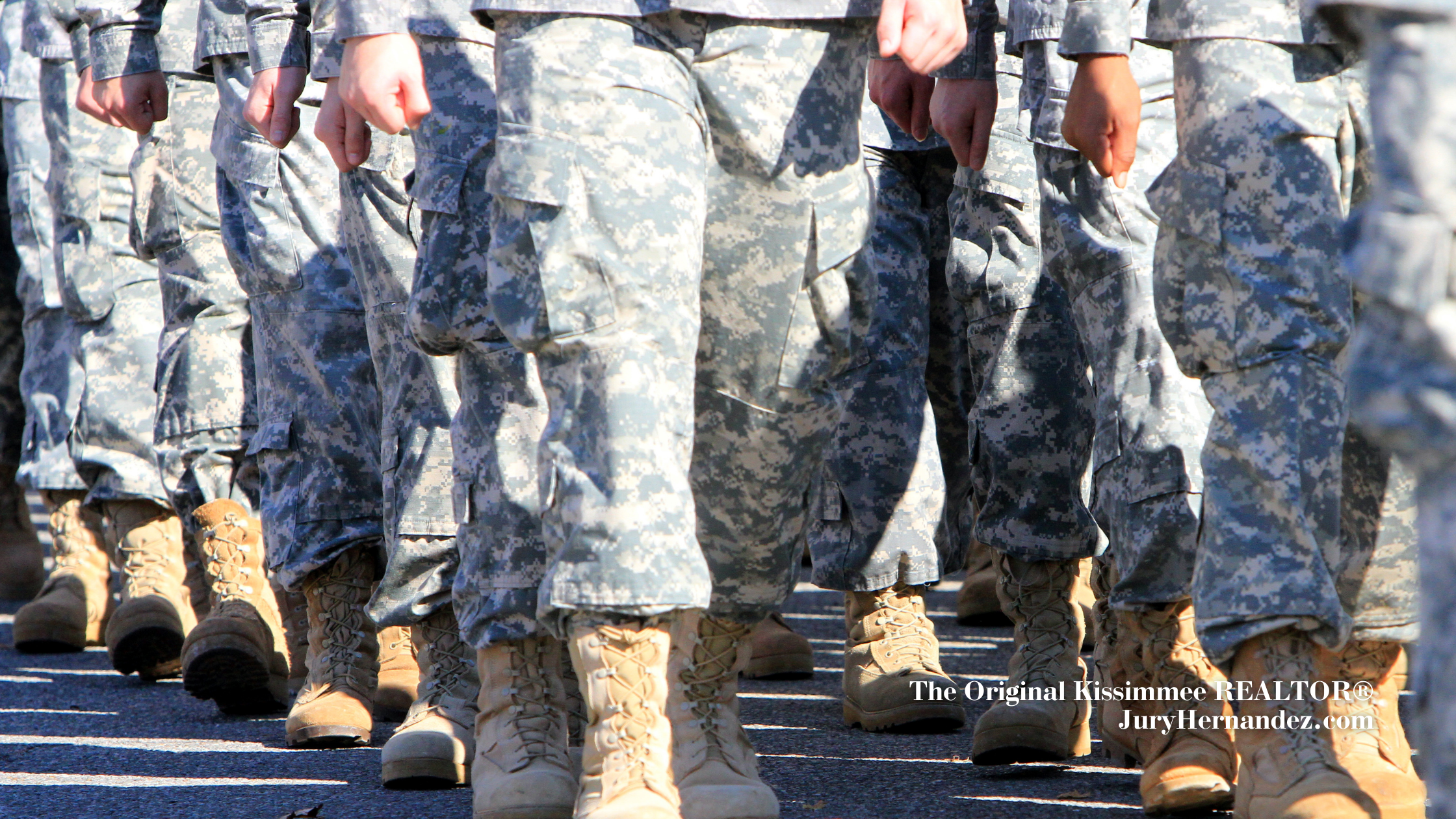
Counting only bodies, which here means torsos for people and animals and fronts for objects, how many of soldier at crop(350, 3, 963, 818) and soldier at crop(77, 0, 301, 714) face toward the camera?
2

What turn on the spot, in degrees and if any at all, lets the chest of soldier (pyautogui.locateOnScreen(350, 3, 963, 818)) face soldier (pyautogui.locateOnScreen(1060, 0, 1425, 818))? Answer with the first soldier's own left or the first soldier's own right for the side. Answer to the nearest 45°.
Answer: approximately 90° to the first soldier's own left

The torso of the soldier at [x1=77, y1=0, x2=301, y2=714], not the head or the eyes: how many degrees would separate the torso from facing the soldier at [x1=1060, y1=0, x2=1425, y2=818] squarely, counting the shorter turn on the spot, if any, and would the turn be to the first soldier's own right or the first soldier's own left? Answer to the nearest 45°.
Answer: approximately 45° to the first soldier's own left

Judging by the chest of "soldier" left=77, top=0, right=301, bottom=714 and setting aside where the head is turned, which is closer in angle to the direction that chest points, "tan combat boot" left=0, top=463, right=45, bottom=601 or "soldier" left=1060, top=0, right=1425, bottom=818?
the soldier

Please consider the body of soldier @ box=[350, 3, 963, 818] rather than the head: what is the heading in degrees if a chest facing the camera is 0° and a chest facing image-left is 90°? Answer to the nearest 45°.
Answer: approximately 0°

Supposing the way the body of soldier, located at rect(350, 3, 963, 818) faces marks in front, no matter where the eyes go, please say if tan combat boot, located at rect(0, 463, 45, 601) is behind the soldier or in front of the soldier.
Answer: behind

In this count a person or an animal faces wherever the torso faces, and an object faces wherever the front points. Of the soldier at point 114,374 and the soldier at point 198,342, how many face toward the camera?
2
